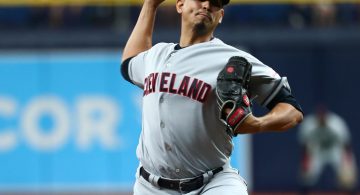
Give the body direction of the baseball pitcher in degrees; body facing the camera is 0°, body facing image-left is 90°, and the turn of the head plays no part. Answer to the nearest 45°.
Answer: approximately 0°
